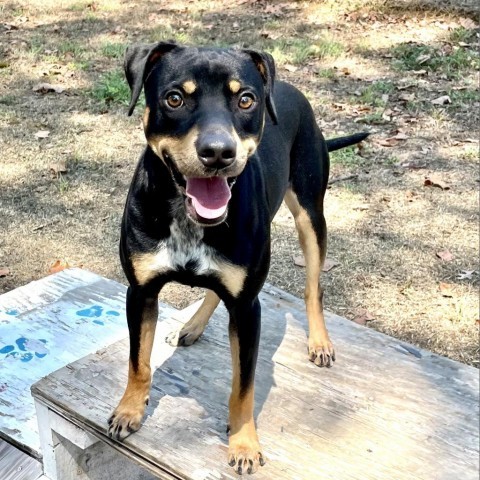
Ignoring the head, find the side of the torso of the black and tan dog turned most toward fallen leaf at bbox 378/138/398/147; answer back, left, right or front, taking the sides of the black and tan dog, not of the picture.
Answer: back

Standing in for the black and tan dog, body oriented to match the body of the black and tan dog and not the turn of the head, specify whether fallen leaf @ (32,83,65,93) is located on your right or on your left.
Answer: on your right

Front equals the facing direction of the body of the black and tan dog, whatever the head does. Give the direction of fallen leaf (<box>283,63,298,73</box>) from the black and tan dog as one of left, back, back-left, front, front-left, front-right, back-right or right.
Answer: back-right

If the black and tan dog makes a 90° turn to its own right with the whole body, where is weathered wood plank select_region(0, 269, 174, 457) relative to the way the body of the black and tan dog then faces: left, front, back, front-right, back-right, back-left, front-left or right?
front

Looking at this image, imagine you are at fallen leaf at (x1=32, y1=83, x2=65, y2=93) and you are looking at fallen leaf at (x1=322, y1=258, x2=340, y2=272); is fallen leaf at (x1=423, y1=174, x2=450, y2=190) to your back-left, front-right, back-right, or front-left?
front-left

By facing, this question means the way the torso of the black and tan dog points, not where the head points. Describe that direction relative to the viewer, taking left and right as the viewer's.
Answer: facing the viewer and to the left of the viewer

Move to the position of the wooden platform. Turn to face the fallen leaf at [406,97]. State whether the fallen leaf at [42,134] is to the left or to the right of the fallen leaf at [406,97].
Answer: left

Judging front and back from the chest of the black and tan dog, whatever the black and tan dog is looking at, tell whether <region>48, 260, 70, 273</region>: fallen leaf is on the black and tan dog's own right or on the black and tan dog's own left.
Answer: on the black and tan dog's own right

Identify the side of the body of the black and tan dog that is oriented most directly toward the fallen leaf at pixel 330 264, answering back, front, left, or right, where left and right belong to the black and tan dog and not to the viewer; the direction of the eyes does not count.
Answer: back

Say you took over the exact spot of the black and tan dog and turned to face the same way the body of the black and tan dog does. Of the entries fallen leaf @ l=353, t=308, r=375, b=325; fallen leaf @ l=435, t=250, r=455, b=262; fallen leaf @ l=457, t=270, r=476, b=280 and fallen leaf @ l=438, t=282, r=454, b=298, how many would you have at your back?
4

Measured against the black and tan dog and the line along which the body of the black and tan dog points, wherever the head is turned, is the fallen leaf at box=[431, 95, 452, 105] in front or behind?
behind
